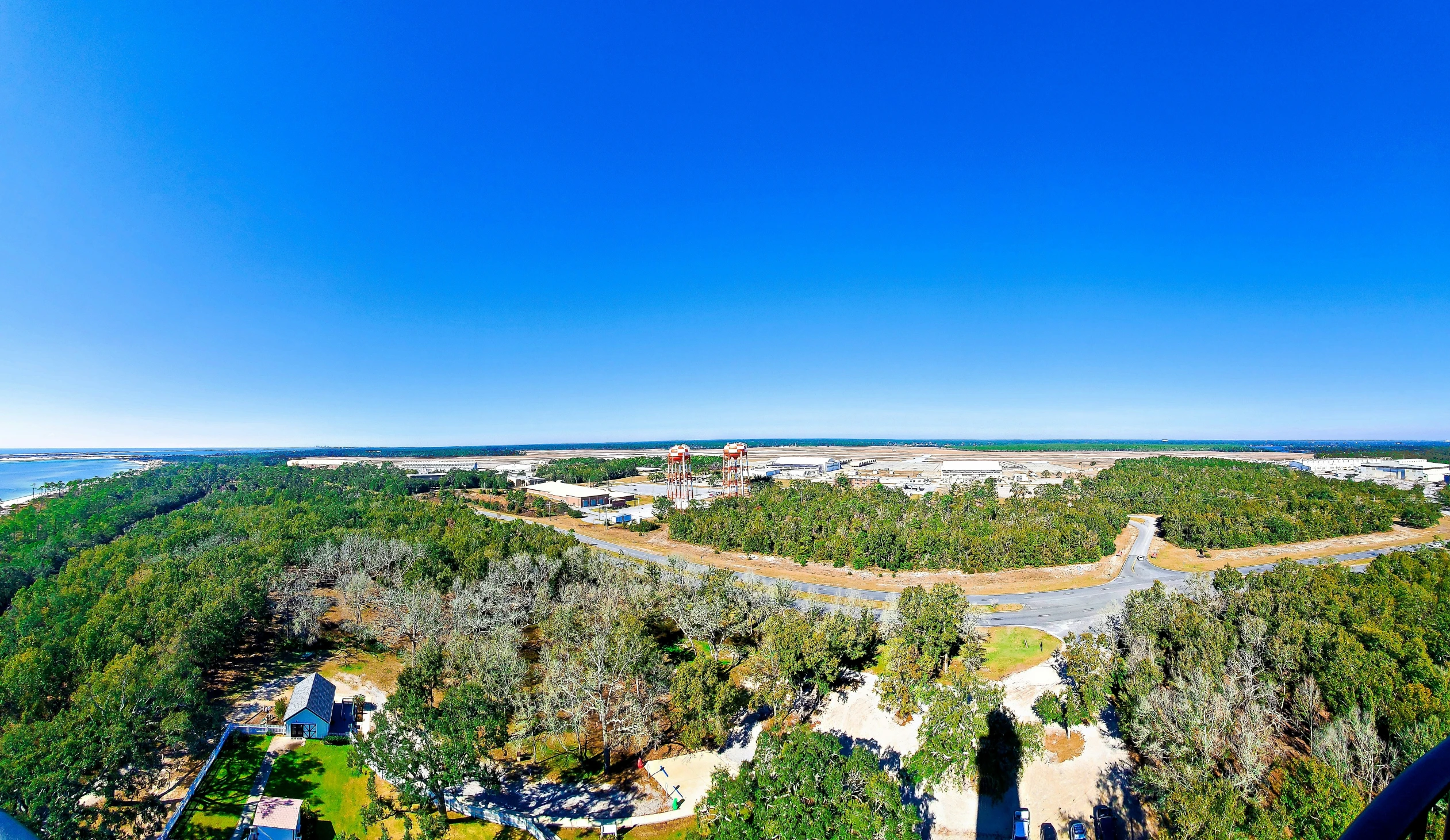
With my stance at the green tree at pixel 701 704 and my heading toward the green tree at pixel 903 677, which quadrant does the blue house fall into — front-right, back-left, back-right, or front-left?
back-left

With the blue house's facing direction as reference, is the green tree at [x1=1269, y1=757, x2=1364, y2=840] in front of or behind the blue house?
in front

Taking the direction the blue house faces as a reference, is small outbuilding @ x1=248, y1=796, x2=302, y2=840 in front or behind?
in front

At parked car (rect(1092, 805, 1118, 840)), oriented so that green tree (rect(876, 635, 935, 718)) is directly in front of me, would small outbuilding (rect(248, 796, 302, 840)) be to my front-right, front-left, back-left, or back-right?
front-left

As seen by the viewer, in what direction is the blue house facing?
toward the camera

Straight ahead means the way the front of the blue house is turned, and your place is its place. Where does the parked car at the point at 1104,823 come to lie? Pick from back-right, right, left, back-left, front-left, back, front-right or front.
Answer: front-left

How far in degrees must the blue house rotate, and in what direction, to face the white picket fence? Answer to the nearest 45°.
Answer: approximately 90° to its right

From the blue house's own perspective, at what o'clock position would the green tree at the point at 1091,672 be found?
The green tree is roughly at 10 o'clock from the blue house.

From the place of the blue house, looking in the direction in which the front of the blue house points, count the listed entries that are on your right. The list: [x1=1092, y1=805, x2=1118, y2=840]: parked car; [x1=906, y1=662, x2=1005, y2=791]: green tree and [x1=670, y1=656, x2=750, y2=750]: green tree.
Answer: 0

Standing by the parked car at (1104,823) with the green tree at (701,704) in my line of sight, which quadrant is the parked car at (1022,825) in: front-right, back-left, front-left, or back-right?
front-left

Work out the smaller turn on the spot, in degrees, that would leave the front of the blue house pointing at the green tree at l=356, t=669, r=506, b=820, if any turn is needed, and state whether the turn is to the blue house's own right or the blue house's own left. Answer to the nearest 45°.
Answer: approximately 45° to the blue house's own left

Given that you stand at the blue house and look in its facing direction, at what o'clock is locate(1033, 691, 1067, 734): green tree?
The green tree is roughly at 10 o'clock from the blue house.

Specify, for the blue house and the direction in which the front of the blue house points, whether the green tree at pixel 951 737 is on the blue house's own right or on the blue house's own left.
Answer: on the blue house's own left

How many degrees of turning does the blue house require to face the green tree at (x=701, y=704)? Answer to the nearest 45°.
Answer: approximately 45° to its left
